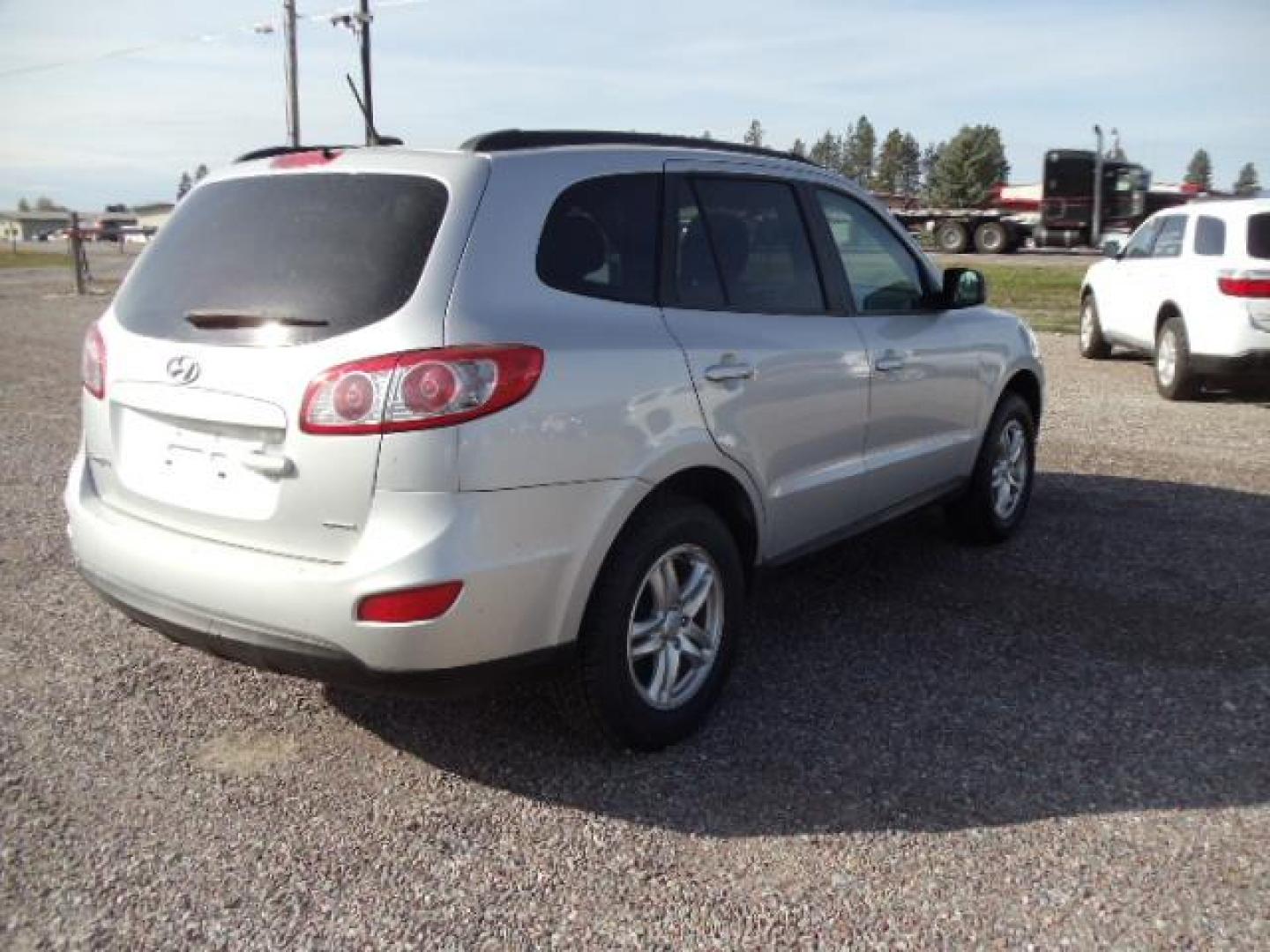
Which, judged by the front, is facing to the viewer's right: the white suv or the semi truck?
the semi truck

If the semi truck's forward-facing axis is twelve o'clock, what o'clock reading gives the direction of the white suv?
The white suv is roughly at 3 o'clock from the semi truck.

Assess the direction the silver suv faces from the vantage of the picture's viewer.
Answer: facing away from the viewer and to the right of the viewer

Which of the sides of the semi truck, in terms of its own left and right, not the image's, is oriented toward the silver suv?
right

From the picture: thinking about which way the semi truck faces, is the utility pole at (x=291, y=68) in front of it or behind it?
behind

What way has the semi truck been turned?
to the viewer's right

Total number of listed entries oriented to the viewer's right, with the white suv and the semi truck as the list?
1

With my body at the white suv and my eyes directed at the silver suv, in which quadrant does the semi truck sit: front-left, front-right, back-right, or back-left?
back-right

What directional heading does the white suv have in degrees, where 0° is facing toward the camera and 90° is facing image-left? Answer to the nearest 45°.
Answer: approximately 135°
